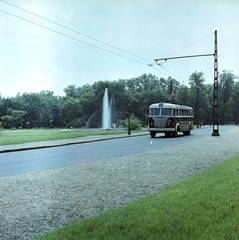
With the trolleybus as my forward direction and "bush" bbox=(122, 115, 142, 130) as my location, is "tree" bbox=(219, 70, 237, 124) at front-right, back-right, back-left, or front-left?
back-left

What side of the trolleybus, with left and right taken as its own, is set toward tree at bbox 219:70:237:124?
back

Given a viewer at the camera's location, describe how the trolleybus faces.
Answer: facing the viewer and to the left of the viewer

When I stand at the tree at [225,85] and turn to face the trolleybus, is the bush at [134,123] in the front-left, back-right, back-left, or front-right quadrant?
front-right

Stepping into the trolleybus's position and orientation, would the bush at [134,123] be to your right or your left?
on your right

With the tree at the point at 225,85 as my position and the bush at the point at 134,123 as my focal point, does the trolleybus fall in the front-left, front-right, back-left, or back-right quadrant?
front-left
